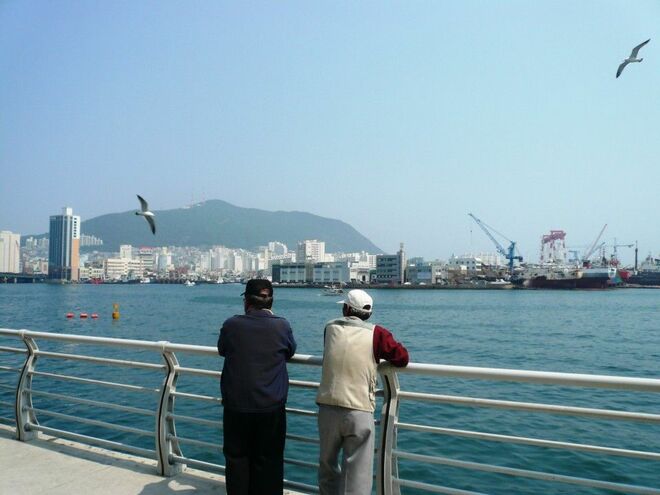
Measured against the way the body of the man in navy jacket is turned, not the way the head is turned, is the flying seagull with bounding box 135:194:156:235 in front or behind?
in front

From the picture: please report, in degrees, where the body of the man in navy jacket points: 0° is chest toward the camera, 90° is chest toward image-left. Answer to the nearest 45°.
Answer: approximately 180°

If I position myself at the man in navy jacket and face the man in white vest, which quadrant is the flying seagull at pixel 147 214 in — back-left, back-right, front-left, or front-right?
back-left
